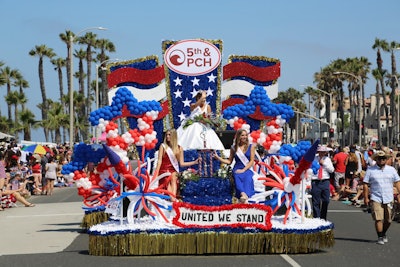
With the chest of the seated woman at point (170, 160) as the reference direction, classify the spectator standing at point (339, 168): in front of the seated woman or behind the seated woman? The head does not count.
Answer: behind

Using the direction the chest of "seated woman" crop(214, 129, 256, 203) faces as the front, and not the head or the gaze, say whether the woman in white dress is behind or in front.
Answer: behind

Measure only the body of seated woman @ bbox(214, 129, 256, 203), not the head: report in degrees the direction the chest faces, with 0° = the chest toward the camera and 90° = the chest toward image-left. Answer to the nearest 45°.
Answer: approximately 0°

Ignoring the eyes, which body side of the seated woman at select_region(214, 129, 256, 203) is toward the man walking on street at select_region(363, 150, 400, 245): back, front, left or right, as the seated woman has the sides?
left

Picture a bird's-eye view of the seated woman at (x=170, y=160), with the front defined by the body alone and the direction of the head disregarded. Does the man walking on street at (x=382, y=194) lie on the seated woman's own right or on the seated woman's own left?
on the seated woman's own left

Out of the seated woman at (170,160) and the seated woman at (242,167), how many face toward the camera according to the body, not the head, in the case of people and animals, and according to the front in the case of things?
2

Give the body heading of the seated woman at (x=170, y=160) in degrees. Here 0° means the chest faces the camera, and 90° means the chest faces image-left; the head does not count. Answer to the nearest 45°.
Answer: approximately 0°
